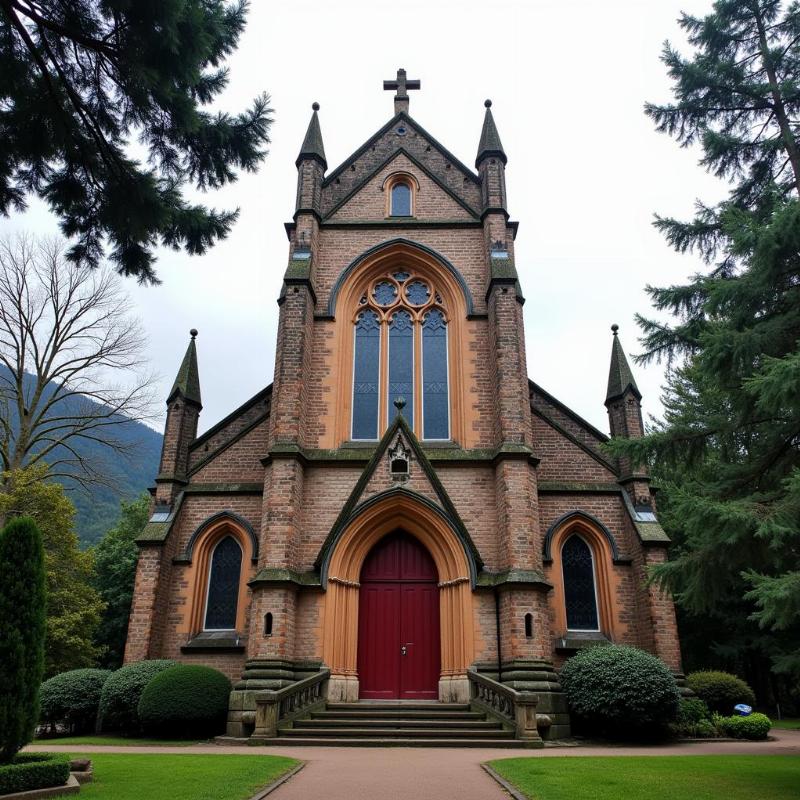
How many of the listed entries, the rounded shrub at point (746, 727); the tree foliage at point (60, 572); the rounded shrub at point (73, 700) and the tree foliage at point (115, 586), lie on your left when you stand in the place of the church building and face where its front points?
1

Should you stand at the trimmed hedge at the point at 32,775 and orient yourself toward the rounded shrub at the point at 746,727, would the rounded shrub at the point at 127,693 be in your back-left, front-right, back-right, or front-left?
front-left

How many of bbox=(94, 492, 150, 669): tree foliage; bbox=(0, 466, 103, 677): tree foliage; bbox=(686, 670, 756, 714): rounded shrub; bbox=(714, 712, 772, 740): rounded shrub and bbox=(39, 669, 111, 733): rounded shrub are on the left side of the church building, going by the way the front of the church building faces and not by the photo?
2

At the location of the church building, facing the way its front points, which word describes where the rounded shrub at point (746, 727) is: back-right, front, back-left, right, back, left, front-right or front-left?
left

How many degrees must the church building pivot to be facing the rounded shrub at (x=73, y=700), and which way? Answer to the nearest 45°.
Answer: approximately 90° to its right

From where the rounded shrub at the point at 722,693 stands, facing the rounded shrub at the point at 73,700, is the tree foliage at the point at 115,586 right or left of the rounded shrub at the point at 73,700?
right

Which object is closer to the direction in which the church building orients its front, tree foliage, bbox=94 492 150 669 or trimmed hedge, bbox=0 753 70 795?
the trimmed hedge

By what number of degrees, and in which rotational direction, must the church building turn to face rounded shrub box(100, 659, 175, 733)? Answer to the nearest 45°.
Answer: approximately 90° to its right

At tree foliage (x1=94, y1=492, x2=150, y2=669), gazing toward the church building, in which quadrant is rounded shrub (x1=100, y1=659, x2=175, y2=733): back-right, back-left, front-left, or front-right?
front-right

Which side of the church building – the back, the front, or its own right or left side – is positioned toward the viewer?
front

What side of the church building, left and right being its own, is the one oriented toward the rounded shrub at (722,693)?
left

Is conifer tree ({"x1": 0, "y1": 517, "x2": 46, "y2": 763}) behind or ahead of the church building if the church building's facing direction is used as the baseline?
ahead

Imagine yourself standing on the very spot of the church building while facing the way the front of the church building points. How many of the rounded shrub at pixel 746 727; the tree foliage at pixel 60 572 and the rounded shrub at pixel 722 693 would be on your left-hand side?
2

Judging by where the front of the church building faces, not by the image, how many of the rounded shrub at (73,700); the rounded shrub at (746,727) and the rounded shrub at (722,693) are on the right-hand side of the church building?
1
